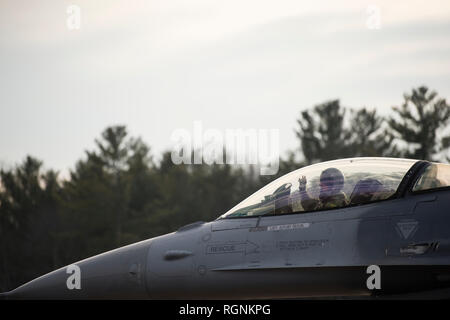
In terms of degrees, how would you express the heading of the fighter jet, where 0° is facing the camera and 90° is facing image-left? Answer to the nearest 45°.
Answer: approximately 90°

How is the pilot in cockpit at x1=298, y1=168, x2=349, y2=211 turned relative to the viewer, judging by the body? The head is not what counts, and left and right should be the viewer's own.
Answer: facing to the left of the viewer

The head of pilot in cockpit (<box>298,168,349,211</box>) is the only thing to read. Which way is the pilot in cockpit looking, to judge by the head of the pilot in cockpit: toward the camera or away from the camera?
toward the camera
